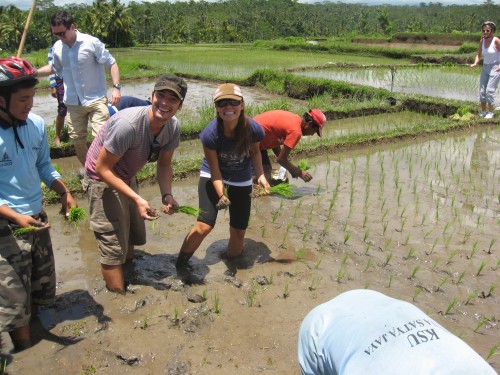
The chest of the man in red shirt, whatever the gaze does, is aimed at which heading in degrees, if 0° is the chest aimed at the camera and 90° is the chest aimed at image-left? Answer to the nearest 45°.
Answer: approximately 270°

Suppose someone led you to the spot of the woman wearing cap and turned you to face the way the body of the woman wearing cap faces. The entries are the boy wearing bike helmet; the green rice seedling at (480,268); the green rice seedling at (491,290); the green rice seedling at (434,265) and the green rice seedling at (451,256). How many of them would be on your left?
4

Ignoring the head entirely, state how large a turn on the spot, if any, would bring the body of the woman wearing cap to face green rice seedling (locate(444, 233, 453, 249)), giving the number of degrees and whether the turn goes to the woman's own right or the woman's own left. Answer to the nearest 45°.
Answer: approximately 90° to the woman's own left

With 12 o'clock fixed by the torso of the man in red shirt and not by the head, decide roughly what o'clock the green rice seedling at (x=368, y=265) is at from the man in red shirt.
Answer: The green rice seedling is roughly at 2 o'clock from the man in red shirt.

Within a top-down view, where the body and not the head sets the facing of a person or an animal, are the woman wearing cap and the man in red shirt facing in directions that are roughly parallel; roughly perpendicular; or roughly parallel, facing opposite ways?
roughly perpendicular

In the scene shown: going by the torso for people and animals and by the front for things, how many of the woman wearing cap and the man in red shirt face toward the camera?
1

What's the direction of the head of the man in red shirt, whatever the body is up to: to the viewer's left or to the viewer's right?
to the viewer's right

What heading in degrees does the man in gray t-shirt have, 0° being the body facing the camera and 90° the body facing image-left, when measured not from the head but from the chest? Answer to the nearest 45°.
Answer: approximately 315°

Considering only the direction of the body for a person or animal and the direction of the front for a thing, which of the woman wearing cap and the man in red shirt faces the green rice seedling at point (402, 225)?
the man in red shirt
